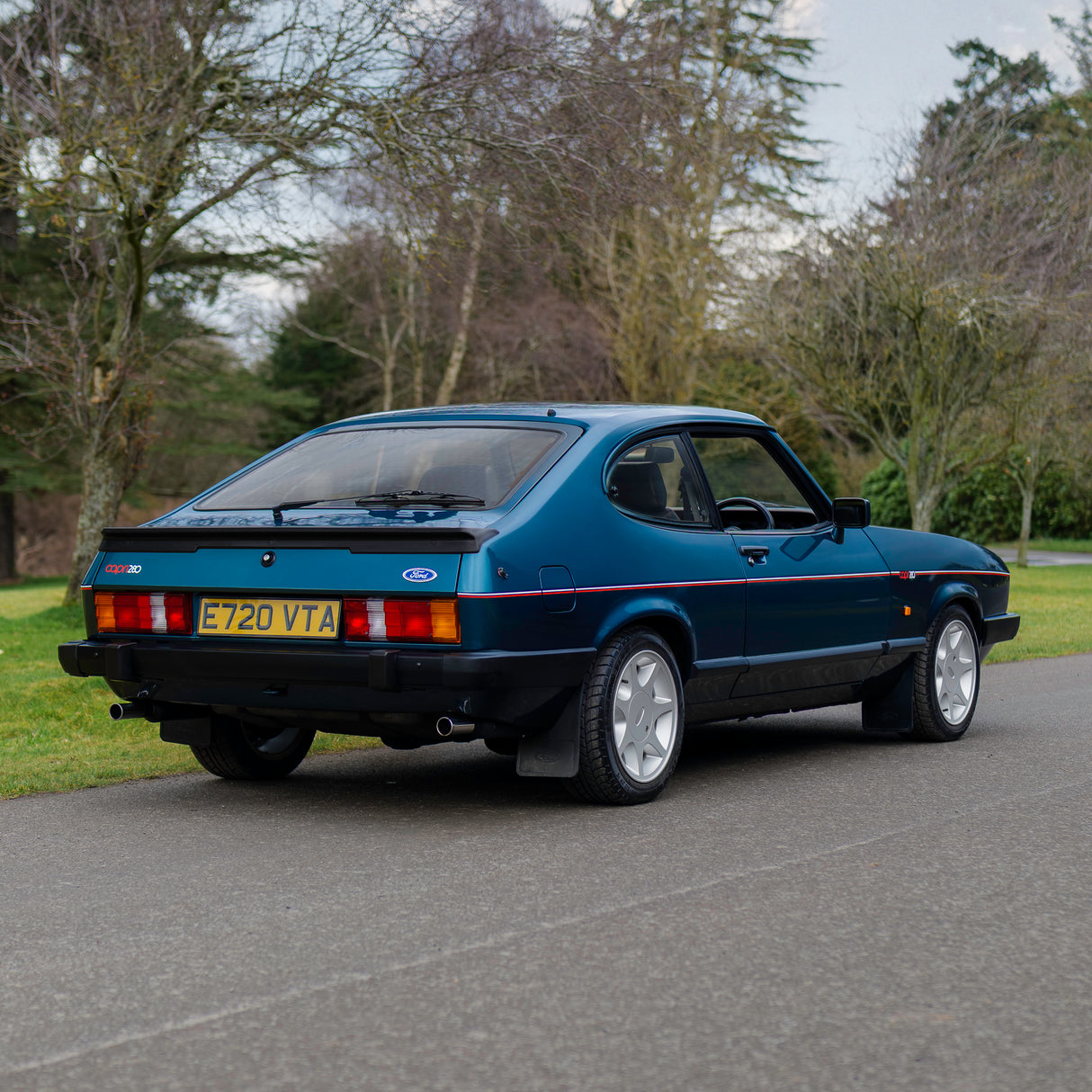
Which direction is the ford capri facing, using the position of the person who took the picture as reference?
facing away from the viewer and to the right of the viewer

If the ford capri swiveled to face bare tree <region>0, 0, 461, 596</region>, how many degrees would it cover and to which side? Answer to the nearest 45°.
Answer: approximately 45° to its left

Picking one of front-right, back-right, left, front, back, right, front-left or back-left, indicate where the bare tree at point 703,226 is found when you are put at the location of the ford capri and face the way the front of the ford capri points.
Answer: front-left

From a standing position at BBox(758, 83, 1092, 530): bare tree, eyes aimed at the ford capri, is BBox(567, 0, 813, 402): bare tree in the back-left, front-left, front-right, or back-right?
back-right
